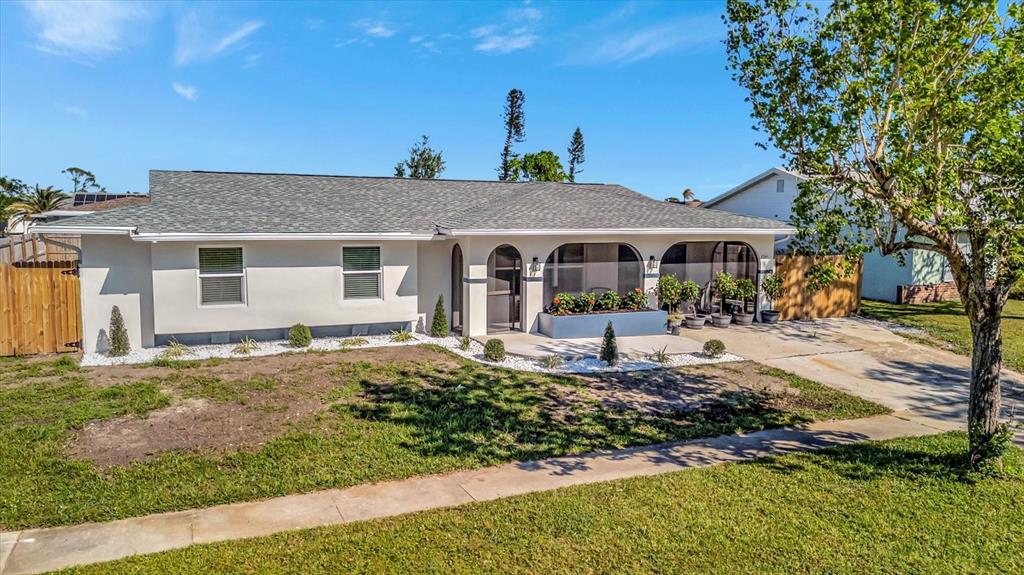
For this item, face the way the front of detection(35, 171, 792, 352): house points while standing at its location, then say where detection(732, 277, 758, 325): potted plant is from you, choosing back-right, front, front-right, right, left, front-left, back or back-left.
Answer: left

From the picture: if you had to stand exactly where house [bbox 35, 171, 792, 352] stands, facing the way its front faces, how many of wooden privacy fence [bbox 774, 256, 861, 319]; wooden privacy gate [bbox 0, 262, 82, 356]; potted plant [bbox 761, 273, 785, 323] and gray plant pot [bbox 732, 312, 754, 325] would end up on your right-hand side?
1

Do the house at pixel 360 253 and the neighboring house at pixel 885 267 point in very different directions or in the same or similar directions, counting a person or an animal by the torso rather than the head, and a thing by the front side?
same or similar directions

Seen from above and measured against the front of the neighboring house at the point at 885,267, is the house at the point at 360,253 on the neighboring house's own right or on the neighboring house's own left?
on the neighboring house's own right

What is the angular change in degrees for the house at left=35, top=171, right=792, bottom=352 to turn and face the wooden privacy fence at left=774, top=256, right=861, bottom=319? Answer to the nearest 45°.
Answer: approximately 90° to its left

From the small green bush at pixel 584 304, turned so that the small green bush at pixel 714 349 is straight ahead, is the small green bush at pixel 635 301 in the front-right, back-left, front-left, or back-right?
front-left

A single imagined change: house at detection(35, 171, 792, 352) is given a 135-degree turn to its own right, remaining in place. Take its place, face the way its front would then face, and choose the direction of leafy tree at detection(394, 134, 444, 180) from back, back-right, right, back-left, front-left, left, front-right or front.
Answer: front-right

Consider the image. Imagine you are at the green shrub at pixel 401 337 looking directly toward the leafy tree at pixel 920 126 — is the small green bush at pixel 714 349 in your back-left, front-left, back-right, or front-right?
front-left

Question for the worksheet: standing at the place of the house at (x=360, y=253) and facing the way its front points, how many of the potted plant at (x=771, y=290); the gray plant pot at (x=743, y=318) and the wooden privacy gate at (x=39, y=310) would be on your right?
1

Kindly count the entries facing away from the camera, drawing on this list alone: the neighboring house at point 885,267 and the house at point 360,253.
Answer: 0

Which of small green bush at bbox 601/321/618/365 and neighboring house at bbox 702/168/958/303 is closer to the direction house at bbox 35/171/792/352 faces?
the small green bush

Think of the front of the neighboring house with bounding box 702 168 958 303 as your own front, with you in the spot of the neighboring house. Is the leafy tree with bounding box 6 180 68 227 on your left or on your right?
on your right

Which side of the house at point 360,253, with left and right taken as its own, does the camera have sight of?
front

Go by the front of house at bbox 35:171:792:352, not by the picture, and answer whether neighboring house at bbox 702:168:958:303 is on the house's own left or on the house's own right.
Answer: on the house's own left

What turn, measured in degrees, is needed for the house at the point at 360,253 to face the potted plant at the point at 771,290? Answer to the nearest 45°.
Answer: approximately 90° to its left

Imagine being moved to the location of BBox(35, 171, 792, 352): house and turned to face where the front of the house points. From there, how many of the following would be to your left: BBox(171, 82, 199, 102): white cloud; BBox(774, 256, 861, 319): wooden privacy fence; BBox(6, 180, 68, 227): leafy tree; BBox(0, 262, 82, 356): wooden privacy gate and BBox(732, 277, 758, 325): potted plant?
2

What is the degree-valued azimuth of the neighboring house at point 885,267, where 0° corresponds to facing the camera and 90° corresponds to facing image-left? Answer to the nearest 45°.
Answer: approximately 315°

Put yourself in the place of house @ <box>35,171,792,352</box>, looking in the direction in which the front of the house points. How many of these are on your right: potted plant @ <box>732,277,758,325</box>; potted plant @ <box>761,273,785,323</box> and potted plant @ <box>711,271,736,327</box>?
0

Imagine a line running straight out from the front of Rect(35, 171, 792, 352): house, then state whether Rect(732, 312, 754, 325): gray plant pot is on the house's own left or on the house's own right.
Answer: on the house's own left
